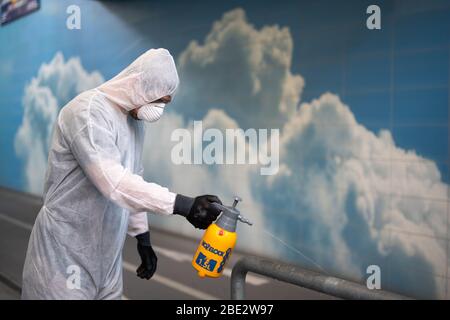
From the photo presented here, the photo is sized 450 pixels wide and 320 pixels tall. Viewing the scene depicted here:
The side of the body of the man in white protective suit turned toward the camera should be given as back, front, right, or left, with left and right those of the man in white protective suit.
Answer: right

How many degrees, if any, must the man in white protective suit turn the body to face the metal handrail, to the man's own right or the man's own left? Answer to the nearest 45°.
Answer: approximately 45° to the man's own right
